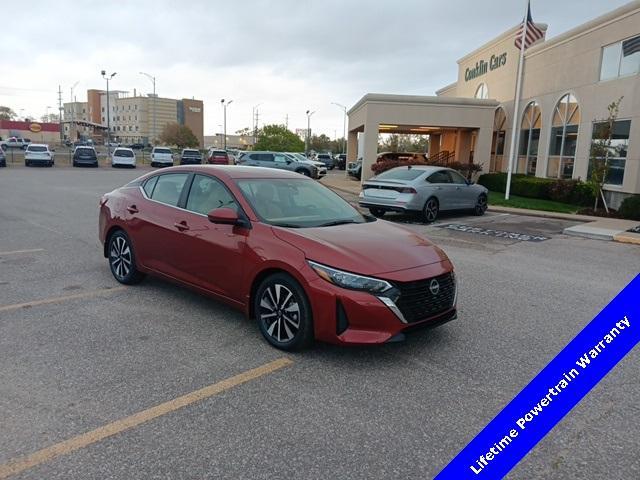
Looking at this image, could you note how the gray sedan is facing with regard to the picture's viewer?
facing away from the viewer and to the right of the viewer

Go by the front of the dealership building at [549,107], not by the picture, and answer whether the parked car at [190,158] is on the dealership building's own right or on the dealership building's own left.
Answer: on the dealership building's own right

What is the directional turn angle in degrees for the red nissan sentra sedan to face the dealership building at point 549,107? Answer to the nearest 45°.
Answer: approximately 90° to its left

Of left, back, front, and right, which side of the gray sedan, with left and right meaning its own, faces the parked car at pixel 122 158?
left

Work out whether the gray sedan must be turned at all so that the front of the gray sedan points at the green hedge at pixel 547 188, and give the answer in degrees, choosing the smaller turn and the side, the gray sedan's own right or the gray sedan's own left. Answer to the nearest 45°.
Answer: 0° — it already faces it

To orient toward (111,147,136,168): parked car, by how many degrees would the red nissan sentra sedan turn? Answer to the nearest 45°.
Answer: approximately 135° to its left

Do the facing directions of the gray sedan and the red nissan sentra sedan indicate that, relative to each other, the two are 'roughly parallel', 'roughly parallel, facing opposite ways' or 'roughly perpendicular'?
roughly perpendicular

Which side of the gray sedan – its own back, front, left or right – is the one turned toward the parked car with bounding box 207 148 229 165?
left

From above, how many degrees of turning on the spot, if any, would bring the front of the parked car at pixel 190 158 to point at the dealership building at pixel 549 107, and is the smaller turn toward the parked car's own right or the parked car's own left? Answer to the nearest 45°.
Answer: approximately 135° to the parked car's own right
